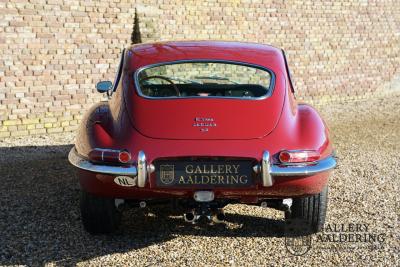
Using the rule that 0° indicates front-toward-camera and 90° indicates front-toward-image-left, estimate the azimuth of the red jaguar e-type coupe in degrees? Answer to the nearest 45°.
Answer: approximately 180°
